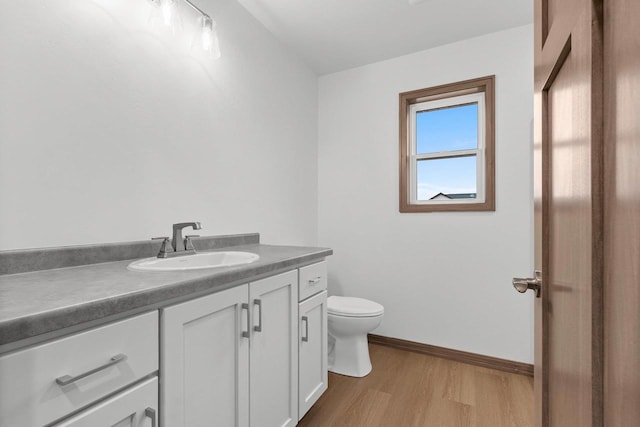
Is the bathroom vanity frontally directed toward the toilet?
no

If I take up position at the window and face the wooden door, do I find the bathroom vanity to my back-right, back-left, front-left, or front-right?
front-right

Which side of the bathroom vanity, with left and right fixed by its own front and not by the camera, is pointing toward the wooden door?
front

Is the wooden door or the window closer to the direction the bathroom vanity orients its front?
the wooden door

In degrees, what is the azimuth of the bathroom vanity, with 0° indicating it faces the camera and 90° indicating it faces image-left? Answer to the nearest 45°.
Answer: approximately 315°

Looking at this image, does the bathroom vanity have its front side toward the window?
no
